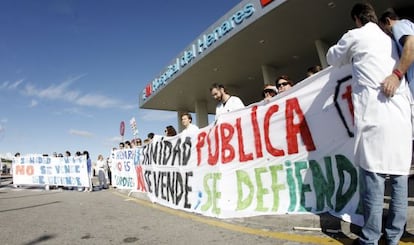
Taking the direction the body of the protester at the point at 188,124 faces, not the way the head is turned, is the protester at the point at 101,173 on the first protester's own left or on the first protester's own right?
on the first protester's own right

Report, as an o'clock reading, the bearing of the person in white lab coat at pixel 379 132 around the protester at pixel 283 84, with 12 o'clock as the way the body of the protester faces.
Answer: The person in white lab coat is roughly at 10 o'clock from the protester.

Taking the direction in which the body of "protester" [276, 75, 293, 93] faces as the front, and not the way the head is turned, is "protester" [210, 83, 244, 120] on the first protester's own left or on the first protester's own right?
on the first protester's own right

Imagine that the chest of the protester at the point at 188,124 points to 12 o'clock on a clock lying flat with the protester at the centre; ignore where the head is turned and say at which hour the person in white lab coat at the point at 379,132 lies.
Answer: The person in white lab coat is roughly at 10 o'clock from the protester.

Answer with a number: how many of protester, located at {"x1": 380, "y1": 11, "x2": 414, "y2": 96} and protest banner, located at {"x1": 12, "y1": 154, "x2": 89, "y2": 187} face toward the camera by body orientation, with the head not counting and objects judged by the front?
1

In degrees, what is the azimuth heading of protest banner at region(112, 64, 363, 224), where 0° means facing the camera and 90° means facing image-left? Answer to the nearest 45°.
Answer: approximately 45°

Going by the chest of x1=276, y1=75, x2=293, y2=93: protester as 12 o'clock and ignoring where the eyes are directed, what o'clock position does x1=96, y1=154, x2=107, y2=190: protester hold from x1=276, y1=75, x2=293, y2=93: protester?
x1=96, y1=154, x2=107, y2=190: protester is roughly at 3 o'clock from x1=276, y1=75, x2=293, y2=93: protester.

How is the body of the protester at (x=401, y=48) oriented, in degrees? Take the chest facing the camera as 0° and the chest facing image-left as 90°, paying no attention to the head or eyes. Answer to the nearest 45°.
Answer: approximately 90°

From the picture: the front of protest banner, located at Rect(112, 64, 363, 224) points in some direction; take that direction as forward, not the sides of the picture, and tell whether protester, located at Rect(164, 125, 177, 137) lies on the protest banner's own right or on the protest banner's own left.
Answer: on the protest banner's own right

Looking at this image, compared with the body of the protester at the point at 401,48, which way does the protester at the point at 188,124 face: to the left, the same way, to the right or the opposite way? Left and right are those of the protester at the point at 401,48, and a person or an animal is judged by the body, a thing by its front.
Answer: to the left
